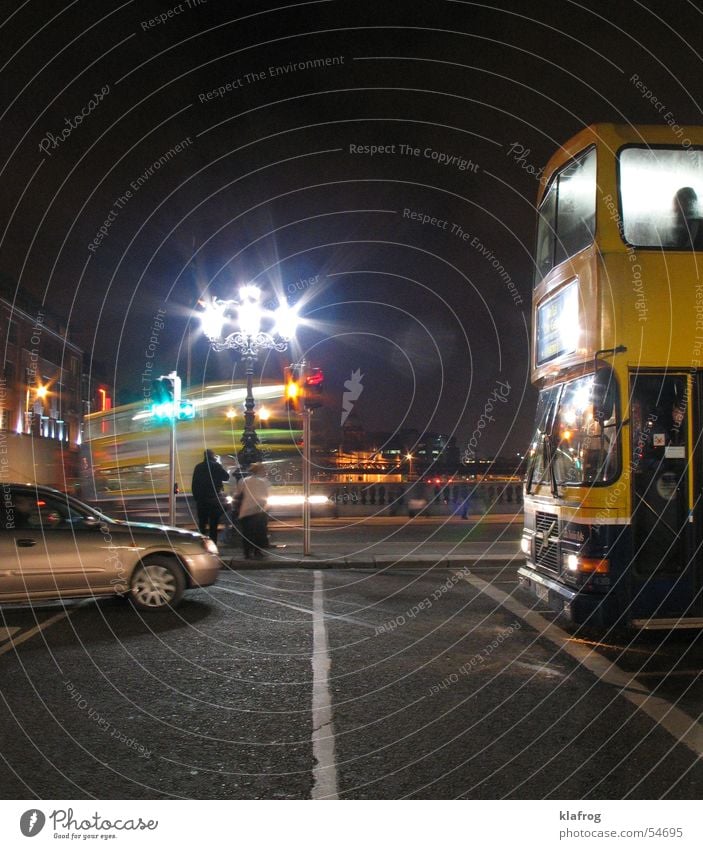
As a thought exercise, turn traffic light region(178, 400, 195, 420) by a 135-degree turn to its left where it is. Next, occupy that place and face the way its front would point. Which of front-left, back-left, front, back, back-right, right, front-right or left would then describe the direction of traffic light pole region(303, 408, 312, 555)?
right

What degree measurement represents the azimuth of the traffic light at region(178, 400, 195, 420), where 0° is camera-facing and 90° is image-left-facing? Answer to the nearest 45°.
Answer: approximately 0°

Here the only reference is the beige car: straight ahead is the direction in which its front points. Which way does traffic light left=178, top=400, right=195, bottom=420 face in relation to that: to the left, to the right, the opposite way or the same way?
to the right

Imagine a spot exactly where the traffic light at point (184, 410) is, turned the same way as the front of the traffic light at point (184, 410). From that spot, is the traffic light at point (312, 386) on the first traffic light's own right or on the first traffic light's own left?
on the first traffic light's own left

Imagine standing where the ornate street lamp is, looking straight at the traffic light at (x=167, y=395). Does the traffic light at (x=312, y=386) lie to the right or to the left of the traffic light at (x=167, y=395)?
left

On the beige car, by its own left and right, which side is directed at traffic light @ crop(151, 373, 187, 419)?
left

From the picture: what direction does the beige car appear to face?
to the viewer's right

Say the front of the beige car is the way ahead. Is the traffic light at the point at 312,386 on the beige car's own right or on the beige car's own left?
on the beige car's own left

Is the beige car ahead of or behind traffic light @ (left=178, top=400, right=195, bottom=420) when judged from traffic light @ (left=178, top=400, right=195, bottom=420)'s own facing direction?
ahead

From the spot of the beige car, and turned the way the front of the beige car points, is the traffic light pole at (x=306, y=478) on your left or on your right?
on your left

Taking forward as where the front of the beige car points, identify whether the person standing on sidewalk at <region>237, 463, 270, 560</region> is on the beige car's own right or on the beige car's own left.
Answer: on the beige car's own left

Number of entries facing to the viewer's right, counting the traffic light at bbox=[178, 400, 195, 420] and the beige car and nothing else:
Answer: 1

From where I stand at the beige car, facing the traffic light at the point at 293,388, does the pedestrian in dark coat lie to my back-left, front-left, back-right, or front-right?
front-left

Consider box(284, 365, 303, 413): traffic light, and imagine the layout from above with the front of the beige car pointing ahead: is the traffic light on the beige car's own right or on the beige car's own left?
on the beige car's own left

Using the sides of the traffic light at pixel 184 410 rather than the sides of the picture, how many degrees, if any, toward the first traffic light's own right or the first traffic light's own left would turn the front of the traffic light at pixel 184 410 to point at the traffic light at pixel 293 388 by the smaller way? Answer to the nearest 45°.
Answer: approximately 45° to the first traffic light's own left

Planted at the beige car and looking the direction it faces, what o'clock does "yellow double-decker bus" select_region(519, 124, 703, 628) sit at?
The yellow double-decker bus is roughly at 1 o'clock from the beige car.

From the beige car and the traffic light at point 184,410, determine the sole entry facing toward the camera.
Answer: the traffic light
